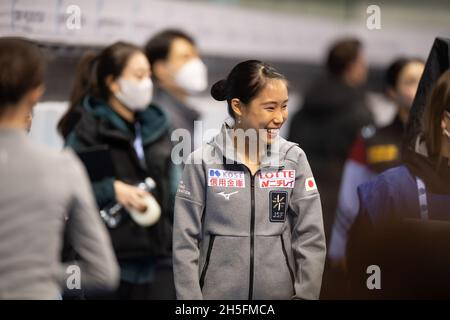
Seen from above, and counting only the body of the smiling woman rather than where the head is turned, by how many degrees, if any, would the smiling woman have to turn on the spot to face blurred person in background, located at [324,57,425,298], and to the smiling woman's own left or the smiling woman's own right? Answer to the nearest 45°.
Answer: approximately 135° to the smiling woman's own left

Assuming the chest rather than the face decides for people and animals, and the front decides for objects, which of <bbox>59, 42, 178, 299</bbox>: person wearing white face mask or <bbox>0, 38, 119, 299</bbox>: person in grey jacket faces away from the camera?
the person in grey jacket

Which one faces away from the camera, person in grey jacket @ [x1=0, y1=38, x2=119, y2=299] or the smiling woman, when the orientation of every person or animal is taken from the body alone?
the person in grey jacket

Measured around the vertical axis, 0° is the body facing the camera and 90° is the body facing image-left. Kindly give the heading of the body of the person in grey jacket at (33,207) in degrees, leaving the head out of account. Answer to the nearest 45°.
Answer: approximately 180°

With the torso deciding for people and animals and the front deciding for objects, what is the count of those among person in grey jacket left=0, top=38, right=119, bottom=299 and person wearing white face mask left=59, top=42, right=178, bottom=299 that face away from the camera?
1

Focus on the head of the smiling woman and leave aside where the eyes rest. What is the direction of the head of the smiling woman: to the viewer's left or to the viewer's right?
to the viewer's right

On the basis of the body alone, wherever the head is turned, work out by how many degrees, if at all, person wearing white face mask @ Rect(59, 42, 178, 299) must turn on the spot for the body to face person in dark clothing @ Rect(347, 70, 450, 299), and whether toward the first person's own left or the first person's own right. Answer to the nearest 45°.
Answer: approximately 45° to the first person's own left

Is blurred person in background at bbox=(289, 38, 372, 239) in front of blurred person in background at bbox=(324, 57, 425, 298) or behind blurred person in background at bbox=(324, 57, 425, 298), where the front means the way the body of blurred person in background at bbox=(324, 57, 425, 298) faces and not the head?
behind

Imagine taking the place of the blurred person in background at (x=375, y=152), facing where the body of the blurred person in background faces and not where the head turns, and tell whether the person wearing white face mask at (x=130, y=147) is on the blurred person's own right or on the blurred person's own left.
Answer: on the blurred person's own right

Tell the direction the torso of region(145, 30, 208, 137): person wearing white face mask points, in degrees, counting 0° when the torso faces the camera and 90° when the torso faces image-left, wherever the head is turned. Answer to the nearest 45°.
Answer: approximately 315°
